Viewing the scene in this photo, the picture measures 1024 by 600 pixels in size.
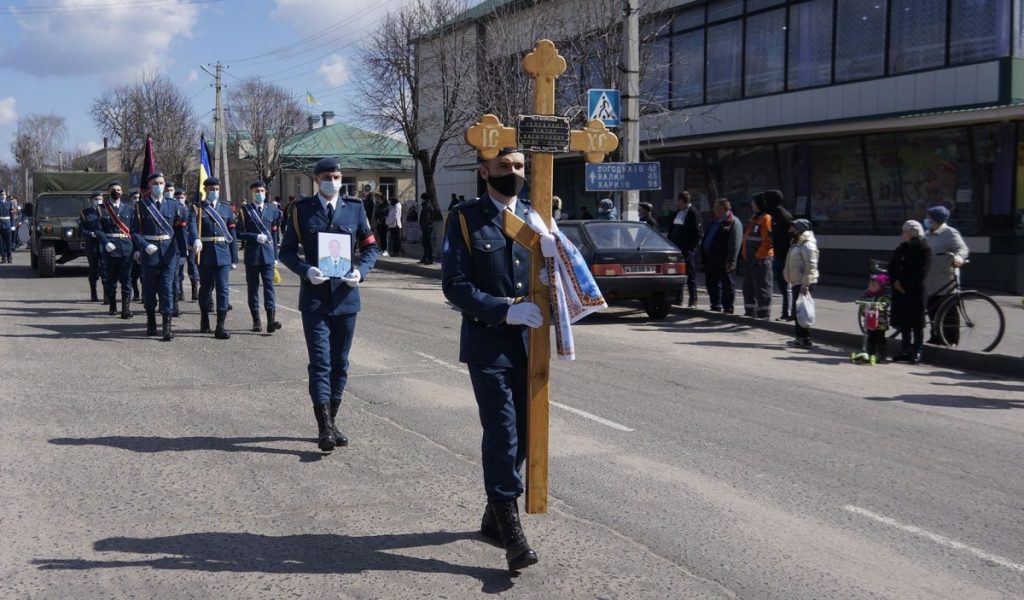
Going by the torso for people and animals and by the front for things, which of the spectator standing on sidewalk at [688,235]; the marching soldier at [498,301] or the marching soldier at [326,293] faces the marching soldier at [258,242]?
the spectator standing on sidewalk

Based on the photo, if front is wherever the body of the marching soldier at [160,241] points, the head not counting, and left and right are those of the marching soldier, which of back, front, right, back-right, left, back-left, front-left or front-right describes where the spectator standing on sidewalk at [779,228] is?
left

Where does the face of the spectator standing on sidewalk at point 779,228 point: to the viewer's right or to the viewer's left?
to the viewer's left

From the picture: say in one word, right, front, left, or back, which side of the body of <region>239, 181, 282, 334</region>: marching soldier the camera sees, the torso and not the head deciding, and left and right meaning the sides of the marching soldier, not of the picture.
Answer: front

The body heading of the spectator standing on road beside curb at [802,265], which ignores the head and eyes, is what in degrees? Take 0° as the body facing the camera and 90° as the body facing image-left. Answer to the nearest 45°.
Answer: approximately 90°

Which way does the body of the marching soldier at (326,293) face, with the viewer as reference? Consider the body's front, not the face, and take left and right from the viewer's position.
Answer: facing the viewer

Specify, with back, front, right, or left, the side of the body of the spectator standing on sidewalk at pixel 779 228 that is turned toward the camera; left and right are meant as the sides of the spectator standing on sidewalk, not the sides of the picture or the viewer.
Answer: left

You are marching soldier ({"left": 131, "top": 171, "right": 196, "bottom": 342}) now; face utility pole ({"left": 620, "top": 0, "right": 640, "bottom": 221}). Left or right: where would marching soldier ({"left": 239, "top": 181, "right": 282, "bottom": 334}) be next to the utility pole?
right

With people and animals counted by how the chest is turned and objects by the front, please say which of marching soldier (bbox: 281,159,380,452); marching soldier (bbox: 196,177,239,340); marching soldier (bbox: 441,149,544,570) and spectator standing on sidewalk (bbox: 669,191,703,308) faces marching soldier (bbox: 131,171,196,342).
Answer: the spectator standing on sidewalk

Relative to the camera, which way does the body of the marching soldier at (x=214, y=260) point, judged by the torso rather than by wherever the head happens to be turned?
toward the camera
